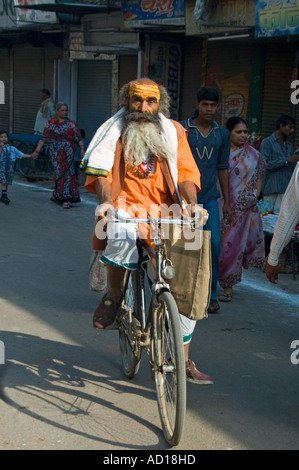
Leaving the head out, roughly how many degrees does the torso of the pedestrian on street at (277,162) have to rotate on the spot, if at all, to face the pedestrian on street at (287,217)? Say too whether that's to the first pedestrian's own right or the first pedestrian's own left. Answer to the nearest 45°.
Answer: approximately 45° to the first pedestrian's own right

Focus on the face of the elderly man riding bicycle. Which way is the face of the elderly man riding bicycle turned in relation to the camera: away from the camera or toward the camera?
toward the camera

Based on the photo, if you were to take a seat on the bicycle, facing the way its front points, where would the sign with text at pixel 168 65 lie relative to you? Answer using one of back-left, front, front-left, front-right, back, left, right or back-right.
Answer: back

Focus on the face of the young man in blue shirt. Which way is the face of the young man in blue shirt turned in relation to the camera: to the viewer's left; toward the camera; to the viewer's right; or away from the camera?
toward the camera

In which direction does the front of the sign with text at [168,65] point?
toward the camera

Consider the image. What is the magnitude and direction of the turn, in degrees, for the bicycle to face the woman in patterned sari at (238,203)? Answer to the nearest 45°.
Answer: approximately 180°

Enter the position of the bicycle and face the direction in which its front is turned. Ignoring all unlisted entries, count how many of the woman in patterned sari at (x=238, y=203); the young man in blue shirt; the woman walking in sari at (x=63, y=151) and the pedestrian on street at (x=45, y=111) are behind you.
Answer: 4

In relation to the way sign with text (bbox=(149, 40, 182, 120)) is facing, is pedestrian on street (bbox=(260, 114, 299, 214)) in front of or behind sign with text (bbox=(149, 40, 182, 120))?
in front

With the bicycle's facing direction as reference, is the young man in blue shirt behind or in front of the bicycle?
behind

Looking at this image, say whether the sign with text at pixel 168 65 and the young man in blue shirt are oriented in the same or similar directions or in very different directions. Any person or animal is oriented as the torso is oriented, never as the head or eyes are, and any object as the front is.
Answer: same or similar directions

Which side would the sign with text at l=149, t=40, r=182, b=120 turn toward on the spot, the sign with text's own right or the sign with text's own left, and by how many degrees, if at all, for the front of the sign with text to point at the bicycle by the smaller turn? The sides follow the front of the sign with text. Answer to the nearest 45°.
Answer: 0° — it already faces it

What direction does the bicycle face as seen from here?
toward the camera
